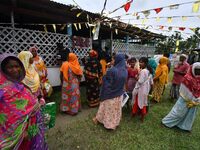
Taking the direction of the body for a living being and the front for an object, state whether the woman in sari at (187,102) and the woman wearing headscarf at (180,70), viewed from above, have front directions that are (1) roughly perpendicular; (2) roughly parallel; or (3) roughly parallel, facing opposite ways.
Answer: roughly perpendicular

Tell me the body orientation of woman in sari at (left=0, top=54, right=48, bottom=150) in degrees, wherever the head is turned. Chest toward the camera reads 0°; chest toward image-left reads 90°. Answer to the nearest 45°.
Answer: approximately 0°

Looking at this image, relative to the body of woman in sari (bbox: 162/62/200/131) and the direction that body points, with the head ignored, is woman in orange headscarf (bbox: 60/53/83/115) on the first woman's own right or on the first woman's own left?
on the first woman's own right

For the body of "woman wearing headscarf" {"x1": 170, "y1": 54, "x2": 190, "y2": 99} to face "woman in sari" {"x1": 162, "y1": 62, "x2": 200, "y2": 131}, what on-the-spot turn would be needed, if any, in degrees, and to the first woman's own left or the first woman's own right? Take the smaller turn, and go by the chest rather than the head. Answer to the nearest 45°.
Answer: approximately 45° to the first woman's own left

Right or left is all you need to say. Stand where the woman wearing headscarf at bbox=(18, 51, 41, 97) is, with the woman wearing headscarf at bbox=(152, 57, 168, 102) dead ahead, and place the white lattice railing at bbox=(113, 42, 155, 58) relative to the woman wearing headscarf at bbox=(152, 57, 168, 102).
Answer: left

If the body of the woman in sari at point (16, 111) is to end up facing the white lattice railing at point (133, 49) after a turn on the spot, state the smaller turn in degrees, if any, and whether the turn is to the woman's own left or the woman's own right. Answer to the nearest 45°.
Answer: approximately 135° to the woman's own left
